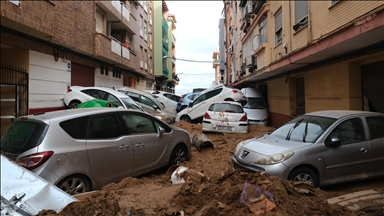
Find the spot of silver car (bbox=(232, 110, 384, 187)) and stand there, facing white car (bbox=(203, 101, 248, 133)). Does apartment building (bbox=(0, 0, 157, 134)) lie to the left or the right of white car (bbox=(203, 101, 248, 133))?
left

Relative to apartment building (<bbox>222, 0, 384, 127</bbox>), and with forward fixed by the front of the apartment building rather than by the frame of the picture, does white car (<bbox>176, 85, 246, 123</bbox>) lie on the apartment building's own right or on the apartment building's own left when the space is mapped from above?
on the apartment building's own right

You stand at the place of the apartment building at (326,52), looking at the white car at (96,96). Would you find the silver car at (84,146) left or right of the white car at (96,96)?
left

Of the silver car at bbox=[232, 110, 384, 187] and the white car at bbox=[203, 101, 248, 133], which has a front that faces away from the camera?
the white car

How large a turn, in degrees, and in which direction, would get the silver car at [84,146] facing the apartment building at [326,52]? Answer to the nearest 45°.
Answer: approximately 45° to its right

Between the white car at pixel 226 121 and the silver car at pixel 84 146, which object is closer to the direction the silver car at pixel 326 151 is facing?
the silver car

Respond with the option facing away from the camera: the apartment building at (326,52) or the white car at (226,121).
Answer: the white car

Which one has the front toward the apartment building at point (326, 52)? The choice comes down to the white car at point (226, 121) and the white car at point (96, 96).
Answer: the white car at point (96, 96)

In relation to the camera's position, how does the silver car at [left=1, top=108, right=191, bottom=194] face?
facing away from the viewer and to the right of the viewer

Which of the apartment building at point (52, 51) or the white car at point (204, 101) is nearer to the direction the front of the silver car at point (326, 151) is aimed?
the apartment building

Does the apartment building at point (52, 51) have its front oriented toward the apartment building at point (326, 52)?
yes

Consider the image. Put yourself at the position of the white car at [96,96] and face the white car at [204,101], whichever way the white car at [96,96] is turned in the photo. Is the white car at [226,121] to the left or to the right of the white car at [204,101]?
right

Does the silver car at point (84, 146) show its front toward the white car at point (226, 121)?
yes

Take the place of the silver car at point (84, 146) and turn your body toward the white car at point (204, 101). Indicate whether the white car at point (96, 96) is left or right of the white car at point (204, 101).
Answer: left
